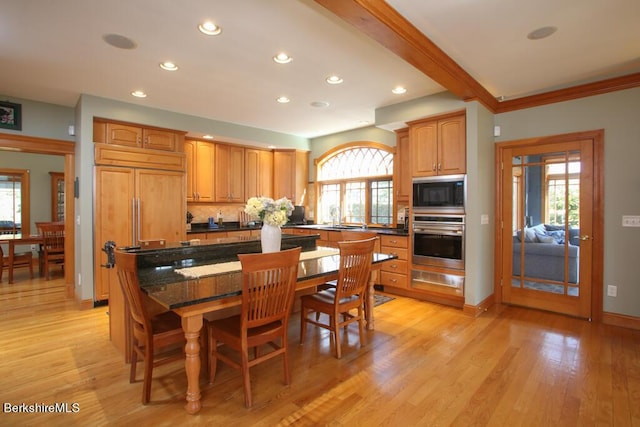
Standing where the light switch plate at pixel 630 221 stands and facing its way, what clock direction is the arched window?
The arched window is roughly at 3 o'clock from the light switch plate.

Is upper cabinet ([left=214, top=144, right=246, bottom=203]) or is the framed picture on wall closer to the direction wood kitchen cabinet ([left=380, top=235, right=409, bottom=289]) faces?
the framed picture on wall

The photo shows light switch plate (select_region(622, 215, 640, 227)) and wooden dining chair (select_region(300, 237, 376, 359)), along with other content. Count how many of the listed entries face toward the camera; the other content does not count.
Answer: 1

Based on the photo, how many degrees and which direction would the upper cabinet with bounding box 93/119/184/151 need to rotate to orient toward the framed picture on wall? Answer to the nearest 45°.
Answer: approximately 135° to its right

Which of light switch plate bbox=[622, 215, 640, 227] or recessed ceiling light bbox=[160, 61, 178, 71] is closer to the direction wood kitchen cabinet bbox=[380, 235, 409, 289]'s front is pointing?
the recessed ceiling light

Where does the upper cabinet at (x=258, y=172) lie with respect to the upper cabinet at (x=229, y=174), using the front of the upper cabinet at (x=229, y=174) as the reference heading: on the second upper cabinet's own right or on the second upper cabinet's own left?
on the second upper cabinet's own left

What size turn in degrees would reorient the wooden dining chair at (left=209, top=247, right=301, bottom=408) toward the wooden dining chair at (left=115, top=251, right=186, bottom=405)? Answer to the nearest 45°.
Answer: approximately 45° to its left

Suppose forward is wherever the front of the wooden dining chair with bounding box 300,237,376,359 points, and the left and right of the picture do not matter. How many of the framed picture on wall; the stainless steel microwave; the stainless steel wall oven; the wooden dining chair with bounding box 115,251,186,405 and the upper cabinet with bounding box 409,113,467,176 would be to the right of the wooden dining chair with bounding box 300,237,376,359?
3

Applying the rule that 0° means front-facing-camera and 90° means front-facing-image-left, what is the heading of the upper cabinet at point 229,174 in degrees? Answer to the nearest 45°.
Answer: approximately 315°

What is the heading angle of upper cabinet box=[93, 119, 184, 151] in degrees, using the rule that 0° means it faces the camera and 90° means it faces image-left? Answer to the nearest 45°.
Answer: approximately 315°

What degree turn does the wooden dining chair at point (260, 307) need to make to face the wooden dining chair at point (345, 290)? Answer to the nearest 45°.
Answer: approximately 90° to its right

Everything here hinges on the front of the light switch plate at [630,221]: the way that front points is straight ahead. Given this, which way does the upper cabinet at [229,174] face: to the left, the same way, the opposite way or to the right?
to the left
